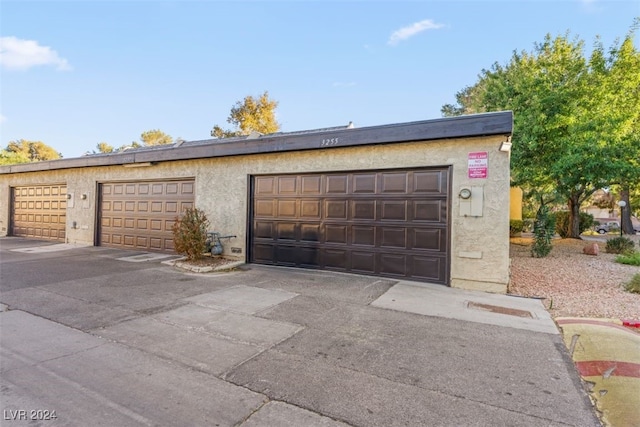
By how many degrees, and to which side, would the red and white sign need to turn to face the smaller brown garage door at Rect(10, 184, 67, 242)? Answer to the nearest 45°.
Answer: approximately 90° to its right

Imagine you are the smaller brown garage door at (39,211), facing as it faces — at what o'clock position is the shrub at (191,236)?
The shrub is roughly at 10 o'clock from the smaller brown garage door.

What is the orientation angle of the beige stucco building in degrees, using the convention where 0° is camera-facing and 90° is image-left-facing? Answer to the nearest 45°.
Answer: approximately 45°

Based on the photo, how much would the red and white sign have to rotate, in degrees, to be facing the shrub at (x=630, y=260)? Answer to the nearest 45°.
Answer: approximately 135° to its left

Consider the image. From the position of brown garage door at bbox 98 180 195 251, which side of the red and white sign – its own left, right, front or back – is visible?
right

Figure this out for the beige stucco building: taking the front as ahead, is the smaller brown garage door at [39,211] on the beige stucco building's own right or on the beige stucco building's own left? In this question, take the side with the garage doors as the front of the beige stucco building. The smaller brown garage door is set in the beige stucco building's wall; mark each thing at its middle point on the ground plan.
on the beige stucco building's own right

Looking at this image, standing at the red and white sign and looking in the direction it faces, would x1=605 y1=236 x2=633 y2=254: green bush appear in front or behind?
behind

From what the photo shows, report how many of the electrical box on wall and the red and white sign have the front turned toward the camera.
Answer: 2

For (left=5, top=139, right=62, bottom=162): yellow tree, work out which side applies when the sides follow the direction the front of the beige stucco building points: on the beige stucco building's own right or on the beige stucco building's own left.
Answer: on the beige stucco building's own right
